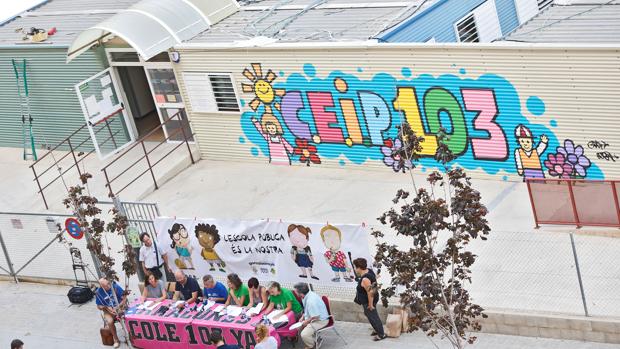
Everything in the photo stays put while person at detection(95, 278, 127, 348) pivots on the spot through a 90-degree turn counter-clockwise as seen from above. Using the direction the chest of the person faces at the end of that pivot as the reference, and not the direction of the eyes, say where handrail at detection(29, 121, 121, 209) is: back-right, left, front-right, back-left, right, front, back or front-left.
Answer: front-left

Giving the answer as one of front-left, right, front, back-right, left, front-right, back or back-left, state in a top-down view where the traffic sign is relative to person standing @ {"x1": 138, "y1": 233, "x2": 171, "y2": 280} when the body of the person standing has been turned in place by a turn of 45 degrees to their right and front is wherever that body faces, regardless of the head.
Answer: right

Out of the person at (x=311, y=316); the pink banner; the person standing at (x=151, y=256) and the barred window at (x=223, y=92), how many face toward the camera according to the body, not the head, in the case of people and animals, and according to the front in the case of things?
3

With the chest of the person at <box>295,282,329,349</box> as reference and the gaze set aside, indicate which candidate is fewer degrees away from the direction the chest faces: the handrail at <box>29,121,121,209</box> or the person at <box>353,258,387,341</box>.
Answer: the handrail

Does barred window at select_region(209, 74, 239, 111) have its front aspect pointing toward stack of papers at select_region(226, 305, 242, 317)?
yes

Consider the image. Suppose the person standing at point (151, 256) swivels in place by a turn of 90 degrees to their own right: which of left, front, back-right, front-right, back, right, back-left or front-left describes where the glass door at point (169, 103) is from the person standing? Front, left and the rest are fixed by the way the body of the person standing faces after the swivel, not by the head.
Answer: right

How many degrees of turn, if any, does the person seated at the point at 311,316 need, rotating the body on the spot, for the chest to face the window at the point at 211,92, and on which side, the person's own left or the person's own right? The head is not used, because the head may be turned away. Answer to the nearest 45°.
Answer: approximately 90° to the person's own right

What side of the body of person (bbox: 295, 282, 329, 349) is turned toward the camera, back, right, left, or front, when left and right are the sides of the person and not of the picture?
left

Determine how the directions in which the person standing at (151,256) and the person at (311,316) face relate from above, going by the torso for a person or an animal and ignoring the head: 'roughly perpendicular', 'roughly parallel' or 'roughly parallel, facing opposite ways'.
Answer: roughly perpendicular

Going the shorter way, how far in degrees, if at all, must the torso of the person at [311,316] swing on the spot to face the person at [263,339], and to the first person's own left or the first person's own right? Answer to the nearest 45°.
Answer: approximately 45° to the first person's own left

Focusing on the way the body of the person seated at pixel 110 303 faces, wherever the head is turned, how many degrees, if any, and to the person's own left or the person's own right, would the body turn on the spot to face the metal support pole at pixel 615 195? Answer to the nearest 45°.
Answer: approximately 45° to the person's own left
